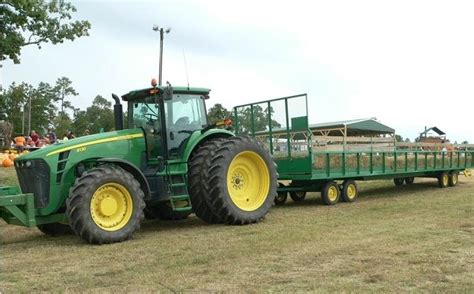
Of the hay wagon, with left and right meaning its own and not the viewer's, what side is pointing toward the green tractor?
front

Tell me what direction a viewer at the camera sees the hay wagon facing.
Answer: facing the viewer and to the left of the viewer

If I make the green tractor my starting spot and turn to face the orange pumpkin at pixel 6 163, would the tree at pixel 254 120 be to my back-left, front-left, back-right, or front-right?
front-right

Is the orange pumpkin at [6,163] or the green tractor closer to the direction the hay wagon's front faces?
the green tractor

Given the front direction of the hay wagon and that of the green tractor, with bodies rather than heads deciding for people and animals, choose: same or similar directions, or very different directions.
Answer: same or similar directions

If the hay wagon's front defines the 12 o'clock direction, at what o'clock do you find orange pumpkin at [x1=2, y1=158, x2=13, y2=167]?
The orange pumpkin is roughly at 2 o'clock from the hay wagon.

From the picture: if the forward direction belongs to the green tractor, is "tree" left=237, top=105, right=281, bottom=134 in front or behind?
behind

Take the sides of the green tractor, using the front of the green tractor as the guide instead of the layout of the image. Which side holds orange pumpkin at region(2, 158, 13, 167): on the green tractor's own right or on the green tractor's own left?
on the green tractor's own right

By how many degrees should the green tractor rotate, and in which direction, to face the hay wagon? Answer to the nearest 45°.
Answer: approximately 180°

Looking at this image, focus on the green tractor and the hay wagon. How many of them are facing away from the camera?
0
